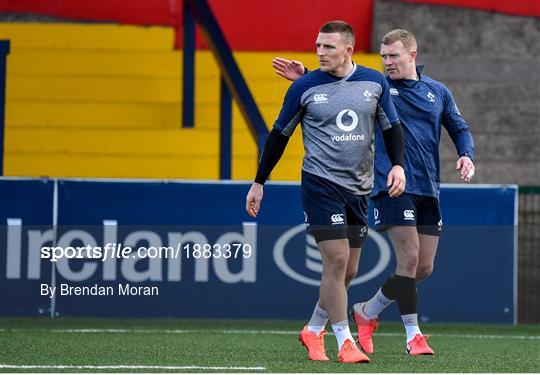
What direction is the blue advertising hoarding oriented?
toward the camera

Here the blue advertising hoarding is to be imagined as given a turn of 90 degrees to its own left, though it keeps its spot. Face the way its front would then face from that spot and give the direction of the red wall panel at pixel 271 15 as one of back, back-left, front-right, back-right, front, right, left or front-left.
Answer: left

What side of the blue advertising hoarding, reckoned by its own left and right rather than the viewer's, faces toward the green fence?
left

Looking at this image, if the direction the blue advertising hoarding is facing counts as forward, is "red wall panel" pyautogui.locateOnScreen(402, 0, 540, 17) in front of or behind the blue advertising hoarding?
behind

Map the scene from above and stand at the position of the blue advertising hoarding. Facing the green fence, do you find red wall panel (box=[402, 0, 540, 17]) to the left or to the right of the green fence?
left
